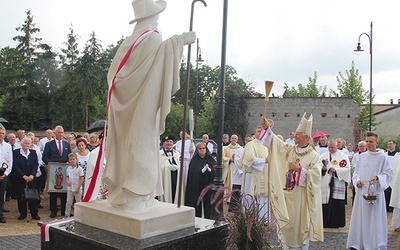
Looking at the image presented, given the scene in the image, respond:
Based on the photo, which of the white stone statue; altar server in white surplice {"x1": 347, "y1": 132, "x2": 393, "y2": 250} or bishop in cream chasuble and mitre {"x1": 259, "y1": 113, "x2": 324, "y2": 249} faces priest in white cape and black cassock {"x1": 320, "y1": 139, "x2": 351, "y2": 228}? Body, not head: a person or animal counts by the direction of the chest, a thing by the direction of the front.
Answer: the white stone statue

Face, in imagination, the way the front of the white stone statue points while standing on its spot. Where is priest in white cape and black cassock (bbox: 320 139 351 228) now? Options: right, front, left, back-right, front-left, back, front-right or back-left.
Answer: front

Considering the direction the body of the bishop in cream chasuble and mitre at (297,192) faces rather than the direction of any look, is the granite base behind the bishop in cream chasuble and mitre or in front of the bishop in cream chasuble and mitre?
in front

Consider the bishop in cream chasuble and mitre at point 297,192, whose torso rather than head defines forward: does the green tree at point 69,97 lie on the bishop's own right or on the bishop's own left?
on the bishop's own right

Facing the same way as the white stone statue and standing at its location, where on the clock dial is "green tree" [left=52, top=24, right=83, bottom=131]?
The green tree is roughly at 10 o'clock from the white stone statue.

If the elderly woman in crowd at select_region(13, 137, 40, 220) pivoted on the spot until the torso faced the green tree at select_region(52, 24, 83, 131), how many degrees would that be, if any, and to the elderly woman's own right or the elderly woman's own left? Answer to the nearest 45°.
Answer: approximately 180°

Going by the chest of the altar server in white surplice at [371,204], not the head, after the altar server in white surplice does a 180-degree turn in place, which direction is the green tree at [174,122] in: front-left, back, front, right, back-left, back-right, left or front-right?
left

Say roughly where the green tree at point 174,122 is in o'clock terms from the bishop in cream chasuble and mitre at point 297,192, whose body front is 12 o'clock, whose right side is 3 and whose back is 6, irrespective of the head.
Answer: The green tree is roughly at 4 o'clock from the bishop in cream chasuble and mitre.

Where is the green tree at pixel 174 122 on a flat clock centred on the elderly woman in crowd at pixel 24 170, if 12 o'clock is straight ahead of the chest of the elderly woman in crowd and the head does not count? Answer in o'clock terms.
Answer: The green tree is roughly at 7 o'clock from the elderly woman in crowd.

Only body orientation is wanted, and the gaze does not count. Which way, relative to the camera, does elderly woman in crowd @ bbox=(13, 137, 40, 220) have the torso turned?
toward the camera

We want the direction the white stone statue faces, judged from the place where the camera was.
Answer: facing away from the viewer and to the right of the viewer

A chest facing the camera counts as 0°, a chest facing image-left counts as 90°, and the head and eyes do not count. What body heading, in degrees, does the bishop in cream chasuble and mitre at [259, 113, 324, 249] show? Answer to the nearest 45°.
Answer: approximately 45°

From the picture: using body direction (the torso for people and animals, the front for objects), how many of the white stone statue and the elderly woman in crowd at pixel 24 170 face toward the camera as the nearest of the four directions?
1

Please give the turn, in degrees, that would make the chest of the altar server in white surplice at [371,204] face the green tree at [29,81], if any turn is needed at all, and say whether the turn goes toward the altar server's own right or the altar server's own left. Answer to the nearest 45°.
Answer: approximately 90° to the altar server's own right
